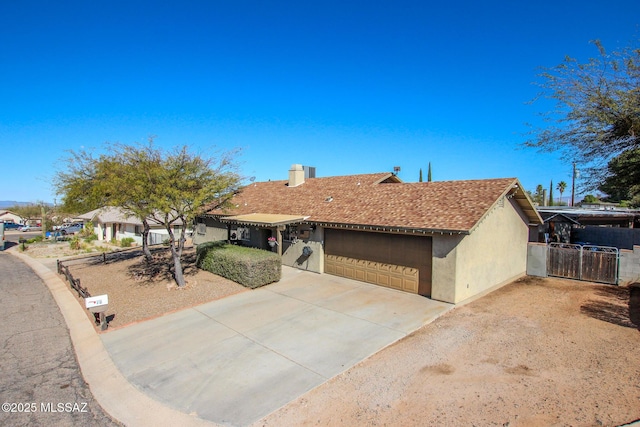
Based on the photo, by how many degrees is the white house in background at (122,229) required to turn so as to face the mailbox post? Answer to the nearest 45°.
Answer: approximately 45° to its left

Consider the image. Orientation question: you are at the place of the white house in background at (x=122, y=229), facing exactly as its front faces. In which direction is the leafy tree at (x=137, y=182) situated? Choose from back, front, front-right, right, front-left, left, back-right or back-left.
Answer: front-left

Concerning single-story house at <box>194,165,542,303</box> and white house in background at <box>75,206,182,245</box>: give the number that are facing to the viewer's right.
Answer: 0

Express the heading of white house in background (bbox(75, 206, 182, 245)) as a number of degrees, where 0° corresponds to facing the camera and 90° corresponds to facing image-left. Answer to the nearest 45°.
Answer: approximately 45°

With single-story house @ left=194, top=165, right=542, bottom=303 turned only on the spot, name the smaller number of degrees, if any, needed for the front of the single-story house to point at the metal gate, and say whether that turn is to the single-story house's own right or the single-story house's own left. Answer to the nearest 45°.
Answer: approximately 135° to the single-story house's own left

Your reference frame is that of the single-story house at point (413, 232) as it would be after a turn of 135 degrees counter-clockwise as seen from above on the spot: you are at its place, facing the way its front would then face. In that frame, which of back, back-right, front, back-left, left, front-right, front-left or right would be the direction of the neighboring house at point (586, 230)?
front-left

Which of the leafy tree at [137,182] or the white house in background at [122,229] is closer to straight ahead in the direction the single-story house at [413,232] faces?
the leafy tree

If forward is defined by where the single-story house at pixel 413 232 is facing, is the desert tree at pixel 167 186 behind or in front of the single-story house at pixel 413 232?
in front

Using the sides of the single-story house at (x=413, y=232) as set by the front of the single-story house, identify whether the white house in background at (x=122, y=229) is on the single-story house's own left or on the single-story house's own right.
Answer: on the single-story house's own right

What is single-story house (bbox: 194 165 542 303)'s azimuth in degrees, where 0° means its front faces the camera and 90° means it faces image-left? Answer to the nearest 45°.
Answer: approximately 45°

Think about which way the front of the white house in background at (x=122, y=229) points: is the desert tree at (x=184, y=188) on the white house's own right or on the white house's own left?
on the white house's own left
